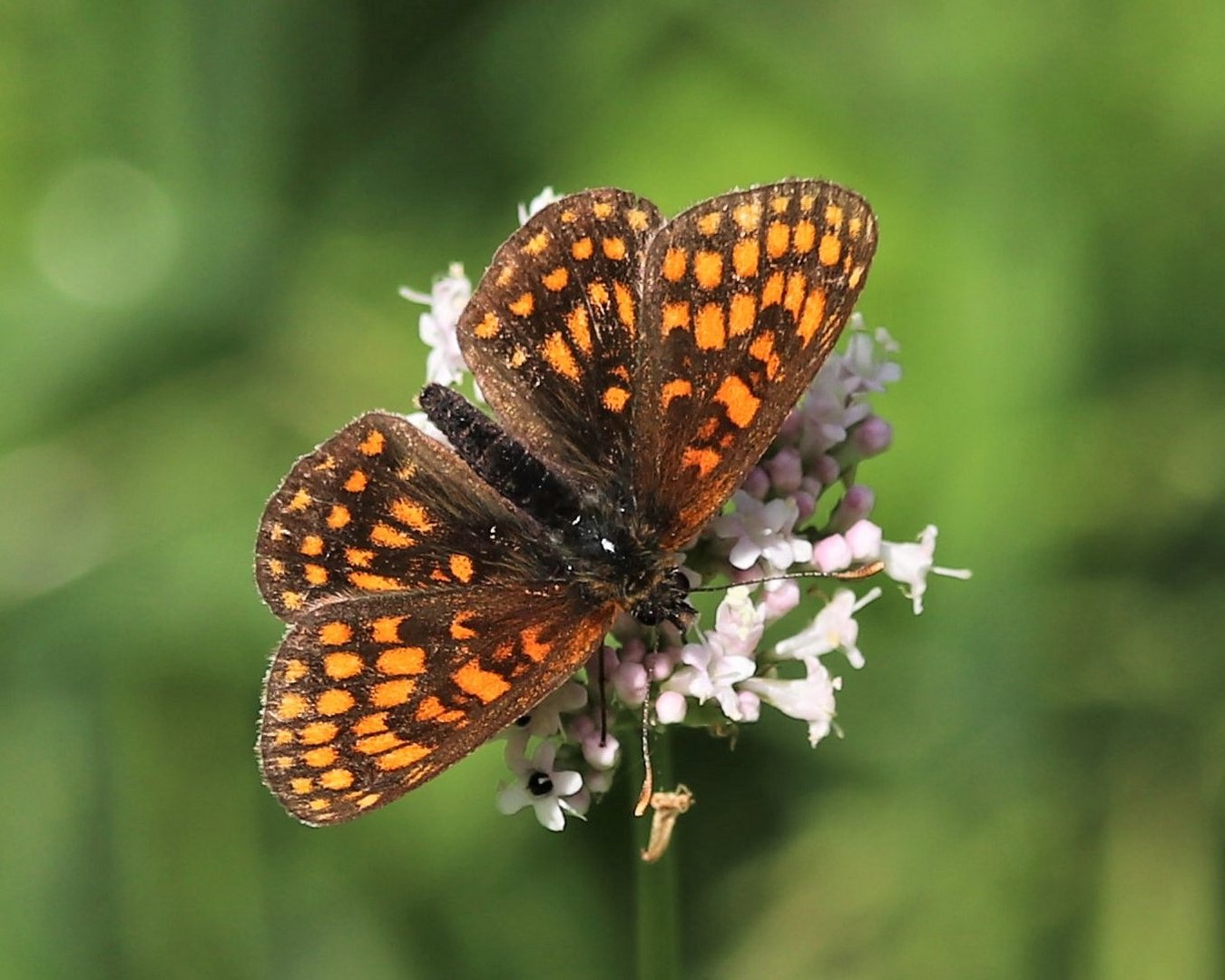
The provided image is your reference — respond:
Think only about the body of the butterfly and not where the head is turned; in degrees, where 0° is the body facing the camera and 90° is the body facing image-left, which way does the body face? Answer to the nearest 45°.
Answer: approximately 315°

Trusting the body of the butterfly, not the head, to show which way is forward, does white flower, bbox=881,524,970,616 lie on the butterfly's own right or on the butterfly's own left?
on the butterfly's own left

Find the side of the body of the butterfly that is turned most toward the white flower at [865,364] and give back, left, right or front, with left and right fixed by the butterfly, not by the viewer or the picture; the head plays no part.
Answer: left
